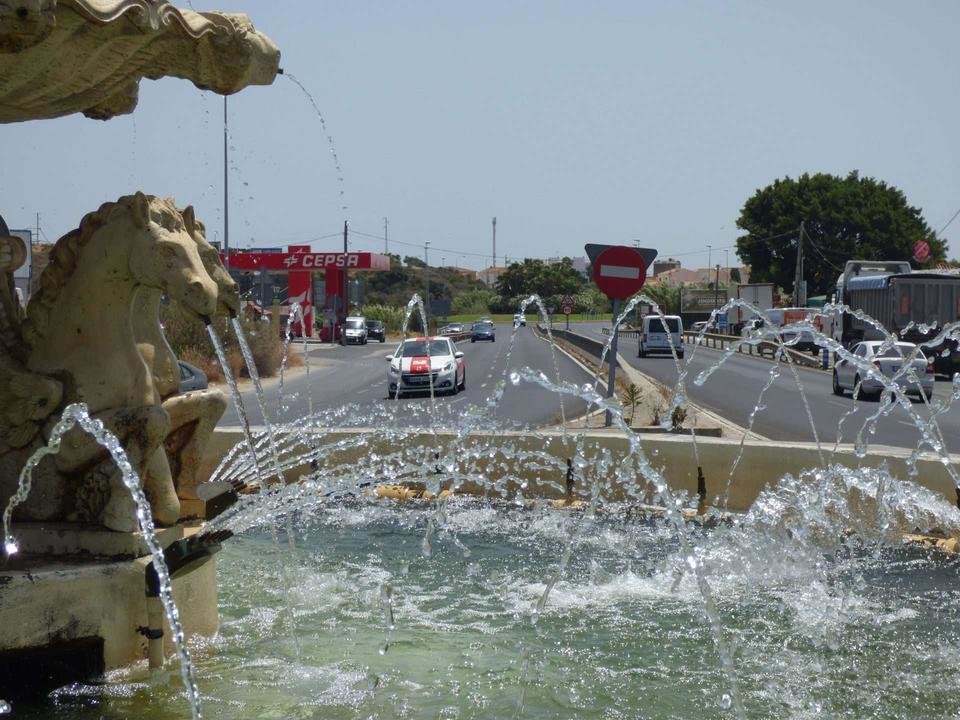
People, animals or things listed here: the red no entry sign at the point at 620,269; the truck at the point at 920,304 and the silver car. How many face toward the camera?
1

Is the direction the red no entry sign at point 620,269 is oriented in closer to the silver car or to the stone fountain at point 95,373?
the stone fountain

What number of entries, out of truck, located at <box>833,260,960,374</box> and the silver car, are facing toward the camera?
0

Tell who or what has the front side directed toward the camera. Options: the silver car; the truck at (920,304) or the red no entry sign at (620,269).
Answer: the red no entry sign

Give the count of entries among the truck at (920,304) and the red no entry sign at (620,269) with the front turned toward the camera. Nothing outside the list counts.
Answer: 1

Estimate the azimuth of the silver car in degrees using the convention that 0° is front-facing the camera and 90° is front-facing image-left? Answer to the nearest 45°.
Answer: approximately 135°

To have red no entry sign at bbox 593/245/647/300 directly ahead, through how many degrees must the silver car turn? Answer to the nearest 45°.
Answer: approximately 135° to its left

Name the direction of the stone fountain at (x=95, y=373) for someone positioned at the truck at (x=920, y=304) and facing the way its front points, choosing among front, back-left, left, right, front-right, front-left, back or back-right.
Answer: back-left

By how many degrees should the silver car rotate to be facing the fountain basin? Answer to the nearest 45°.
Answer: approximately 135° to its left

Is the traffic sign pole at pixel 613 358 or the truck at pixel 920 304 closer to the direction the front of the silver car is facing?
the truck

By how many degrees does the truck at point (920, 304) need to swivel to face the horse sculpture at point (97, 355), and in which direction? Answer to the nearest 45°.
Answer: approximately 135° to its left

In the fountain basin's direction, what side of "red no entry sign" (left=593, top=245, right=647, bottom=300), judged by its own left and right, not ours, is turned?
front
